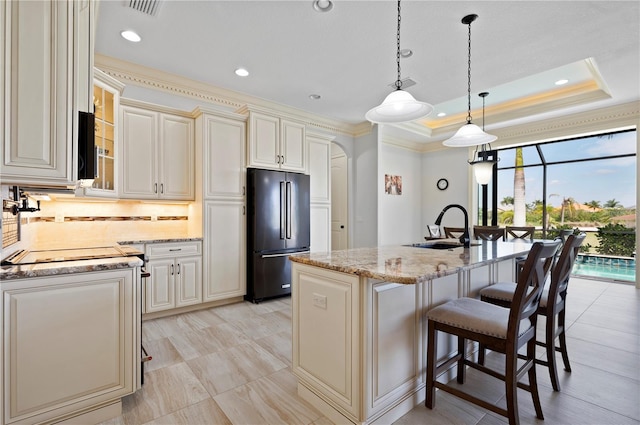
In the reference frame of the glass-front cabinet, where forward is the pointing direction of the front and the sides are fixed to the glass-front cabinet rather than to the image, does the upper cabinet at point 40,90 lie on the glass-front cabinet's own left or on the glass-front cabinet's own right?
on the glass-front cabinet's own right

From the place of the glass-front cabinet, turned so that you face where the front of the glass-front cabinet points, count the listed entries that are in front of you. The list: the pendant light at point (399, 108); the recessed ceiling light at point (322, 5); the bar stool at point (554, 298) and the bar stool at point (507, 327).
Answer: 4

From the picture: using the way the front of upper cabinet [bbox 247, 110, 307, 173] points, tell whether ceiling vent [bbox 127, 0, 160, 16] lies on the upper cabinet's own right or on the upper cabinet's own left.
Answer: on the upper cabinet's own right

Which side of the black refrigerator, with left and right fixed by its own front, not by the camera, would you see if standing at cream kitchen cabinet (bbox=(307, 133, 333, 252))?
left

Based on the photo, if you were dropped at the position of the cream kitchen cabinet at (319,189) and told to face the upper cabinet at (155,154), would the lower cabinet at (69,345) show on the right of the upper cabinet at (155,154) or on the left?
left

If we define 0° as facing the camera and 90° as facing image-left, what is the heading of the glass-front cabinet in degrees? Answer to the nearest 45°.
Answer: approximately 315°

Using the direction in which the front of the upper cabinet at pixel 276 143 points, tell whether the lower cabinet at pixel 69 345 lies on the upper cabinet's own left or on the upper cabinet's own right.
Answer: on the upper cabinet's own right

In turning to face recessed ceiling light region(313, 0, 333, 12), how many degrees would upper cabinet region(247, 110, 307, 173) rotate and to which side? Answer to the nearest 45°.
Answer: approximately 45° to its right

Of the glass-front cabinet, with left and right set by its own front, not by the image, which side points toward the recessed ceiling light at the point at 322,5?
front

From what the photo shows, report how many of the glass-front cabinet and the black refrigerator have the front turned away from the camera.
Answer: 0

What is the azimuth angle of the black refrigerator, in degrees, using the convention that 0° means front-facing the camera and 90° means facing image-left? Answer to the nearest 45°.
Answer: approximately 315°

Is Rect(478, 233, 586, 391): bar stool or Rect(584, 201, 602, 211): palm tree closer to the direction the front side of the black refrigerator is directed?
the bar stool

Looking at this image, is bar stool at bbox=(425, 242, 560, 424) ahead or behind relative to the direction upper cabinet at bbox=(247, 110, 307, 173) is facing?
ahead

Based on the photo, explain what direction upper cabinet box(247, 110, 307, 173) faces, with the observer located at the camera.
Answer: facing the viewer and to the right of the viewer

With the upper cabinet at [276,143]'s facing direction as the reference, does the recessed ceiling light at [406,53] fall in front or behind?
in front

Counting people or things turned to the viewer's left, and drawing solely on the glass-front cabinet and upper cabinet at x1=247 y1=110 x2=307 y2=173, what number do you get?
0
